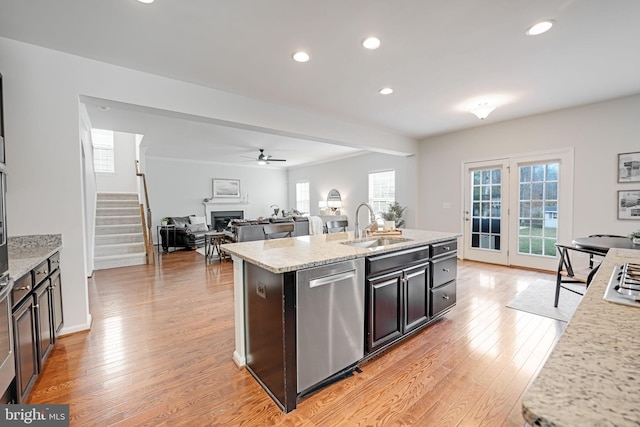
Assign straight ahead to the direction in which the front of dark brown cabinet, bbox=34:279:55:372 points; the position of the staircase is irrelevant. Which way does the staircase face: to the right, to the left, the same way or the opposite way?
to the right

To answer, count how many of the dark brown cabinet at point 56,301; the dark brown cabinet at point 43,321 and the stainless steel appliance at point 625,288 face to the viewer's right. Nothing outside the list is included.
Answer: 2

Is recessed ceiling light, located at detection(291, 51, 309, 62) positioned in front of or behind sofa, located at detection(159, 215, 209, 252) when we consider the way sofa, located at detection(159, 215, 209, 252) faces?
in front

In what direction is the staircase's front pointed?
toward the camera

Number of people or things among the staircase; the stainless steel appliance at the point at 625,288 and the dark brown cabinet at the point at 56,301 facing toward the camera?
1

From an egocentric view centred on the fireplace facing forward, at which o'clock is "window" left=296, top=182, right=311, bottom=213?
The window is roughly at 9 o'clock from the fireplace.

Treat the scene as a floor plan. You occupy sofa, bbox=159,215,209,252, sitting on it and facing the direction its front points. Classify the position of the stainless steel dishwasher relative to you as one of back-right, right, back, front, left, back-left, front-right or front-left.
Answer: front-right

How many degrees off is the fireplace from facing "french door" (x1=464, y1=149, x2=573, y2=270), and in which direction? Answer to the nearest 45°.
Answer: approximately 45° to its left

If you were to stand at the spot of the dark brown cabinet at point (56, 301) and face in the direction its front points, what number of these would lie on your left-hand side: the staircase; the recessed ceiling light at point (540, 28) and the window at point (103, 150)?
2

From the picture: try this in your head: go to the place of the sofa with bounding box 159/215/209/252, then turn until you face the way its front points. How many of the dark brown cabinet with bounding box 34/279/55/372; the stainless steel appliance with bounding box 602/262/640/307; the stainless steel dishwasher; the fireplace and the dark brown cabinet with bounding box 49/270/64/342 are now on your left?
1

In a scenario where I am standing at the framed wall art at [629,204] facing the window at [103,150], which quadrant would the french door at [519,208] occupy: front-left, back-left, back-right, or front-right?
front-right

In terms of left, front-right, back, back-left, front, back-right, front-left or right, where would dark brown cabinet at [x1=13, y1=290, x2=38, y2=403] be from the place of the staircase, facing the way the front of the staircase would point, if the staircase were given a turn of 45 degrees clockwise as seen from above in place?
front-left

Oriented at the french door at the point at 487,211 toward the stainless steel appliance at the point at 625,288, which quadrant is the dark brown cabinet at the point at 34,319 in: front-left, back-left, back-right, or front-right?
front-right

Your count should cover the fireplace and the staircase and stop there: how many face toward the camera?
2

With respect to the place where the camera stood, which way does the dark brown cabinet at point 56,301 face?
facing to the right of the viewer

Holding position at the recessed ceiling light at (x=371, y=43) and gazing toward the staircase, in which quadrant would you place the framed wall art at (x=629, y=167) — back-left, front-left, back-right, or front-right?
back-right

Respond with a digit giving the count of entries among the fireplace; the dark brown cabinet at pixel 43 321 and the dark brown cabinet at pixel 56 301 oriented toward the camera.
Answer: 1

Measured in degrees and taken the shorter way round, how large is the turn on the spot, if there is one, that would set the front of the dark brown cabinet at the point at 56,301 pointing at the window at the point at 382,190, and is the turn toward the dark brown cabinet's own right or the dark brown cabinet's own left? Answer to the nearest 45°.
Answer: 0° — it already faces it

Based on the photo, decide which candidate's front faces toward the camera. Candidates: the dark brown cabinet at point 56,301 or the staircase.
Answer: the staircase

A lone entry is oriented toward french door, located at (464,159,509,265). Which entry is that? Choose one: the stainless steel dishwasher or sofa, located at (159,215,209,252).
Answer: the sofa

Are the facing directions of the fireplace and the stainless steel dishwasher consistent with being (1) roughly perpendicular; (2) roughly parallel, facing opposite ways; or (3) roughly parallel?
roughly parallel

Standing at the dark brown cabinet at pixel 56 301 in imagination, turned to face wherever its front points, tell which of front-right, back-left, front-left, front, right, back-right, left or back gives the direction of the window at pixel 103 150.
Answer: left

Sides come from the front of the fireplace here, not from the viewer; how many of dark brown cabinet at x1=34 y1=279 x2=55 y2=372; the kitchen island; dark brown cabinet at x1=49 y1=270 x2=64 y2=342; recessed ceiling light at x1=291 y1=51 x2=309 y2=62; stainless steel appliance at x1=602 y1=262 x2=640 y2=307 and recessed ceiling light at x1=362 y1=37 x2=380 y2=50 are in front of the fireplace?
6
